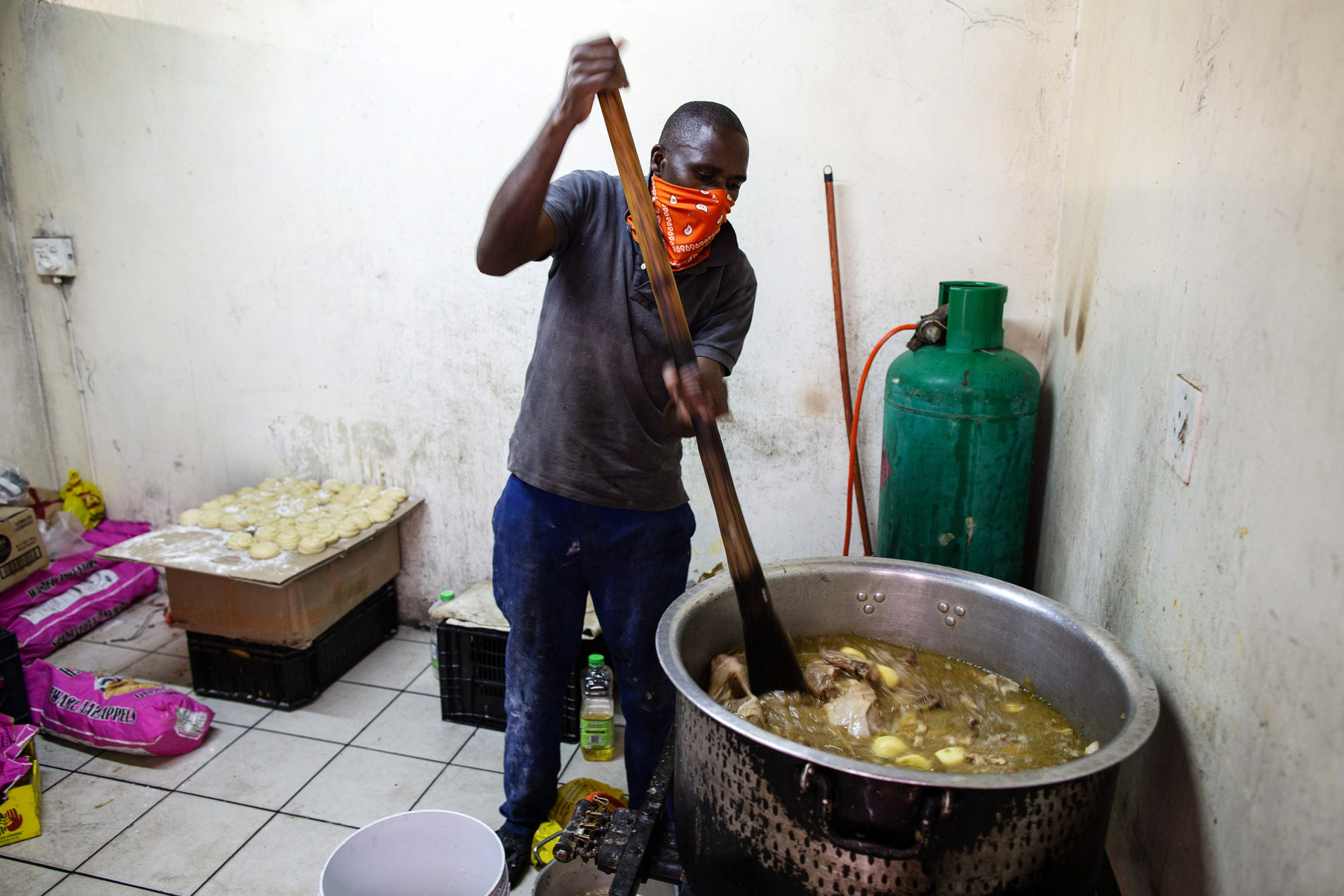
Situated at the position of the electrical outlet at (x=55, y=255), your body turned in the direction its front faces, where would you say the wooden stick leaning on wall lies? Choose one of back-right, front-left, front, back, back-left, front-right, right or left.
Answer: front-left

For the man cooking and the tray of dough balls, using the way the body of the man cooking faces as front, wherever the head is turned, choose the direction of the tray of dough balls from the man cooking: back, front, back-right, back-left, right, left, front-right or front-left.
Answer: back

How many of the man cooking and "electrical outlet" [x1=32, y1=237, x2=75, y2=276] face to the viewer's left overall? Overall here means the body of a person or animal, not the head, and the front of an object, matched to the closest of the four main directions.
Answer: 0

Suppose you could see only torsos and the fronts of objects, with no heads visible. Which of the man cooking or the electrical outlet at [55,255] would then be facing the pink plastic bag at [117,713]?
the electrical outlet

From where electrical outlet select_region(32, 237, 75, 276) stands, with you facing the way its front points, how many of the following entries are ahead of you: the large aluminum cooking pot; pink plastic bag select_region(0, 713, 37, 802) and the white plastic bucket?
3

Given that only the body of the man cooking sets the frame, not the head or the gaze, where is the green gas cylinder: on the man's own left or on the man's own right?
on the man's own left

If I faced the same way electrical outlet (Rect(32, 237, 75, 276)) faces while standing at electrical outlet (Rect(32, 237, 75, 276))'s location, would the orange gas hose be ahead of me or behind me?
ahead

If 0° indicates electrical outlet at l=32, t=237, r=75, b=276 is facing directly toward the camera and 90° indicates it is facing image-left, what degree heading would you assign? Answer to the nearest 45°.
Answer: approximately 0°

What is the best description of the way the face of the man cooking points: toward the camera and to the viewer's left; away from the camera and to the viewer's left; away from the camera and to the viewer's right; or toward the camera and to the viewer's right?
toward the camera and to the viewer's right
